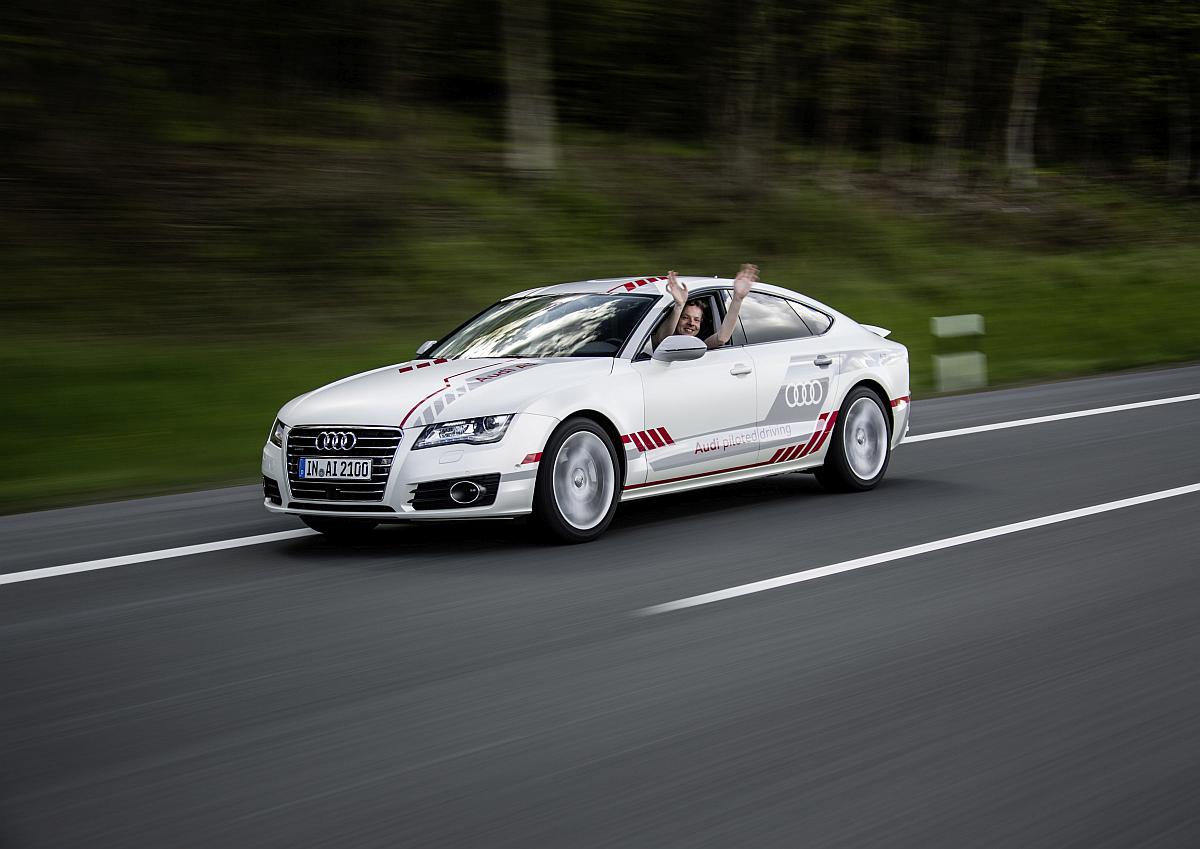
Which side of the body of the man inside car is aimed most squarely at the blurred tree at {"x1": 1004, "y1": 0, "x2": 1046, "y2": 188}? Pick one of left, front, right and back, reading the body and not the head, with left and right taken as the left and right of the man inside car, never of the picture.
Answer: back

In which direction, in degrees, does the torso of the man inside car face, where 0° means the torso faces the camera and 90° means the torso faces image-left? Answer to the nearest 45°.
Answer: approximately 0°

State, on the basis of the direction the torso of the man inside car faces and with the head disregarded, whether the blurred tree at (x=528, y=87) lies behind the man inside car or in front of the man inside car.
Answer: behind

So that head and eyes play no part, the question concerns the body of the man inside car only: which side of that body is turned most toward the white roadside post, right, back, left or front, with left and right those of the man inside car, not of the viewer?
back

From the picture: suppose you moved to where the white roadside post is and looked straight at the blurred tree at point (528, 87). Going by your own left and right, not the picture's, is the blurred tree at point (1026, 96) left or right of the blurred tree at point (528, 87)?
right
